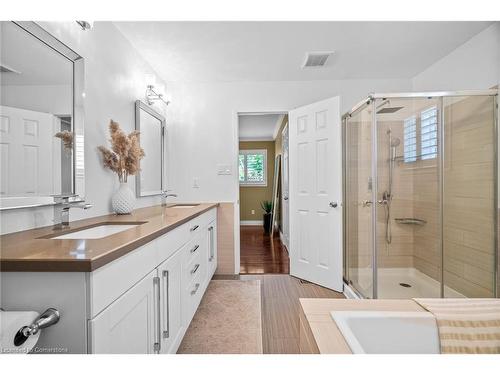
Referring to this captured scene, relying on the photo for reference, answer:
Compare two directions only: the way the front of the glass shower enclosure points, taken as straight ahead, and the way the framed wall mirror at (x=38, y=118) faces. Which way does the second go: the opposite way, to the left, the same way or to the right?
the opposite way

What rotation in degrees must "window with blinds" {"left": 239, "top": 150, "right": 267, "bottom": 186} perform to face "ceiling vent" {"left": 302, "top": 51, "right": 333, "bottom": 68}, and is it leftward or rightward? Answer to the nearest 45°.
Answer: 0° — it already faces it

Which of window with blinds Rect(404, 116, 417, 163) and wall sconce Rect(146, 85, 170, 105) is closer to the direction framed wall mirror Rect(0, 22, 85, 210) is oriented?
the window with blinds

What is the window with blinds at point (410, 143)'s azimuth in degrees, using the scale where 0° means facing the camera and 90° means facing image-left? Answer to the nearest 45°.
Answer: approximately 45°

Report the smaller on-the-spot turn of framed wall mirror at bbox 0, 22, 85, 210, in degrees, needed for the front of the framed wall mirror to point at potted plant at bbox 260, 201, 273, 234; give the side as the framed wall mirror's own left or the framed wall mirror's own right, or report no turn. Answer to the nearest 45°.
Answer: approximately 90° to the framed wall mirror's own left

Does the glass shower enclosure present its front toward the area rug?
yes

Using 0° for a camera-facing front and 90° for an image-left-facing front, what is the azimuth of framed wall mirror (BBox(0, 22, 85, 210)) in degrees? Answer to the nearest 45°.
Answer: approximately 315°
